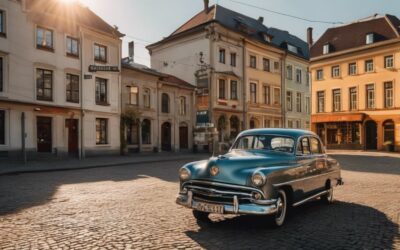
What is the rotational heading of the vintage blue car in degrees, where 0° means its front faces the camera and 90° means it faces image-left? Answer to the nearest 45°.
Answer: approximately 45°

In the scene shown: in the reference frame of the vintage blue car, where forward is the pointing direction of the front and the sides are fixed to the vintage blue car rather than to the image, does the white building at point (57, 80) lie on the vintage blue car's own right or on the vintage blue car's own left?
on the vintage blue car's own right

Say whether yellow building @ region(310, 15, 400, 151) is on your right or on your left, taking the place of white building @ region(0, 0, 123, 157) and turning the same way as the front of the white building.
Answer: on your left

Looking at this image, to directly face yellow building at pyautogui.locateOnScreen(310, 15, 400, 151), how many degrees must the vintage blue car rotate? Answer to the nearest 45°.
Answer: approximately 135° to its right

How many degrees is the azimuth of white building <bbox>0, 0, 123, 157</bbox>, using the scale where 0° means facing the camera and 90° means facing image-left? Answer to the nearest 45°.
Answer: approximately 315°

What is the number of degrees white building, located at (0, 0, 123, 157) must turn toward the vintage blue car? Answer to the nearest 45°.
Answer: approximately 45° to its right
